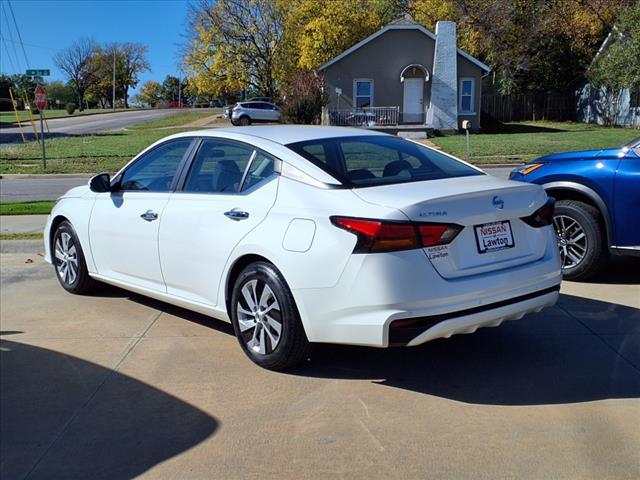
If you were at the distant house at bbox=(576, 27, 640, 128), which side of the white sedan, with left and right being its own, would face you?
right

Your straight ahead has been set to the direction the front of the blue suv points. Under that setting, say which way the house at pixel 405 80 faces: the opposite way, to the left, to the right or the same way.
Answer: to the left

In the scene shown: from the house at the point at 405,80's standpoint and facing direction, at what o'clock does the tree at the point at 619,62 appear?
The tree is roughly at 9 o'clock from the house.

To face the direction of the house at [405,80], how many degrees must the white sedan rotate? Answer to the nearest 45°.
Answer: approximately 45° to its right

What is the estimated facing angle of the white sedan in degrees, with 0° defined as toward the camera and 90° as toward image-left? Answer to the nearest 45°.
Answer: approximately 135°

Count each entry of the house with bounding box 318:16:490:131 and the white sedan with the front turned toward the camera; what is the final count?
1

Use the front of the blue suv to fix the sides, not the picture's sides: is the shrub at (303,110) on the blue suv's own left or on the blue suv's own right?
on the blue suv's own right

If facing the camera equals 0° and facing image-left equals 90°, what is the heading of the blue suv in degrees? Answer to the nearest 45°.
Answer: approximately 90°

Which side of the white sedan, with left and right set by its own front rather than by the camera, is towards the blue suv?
right

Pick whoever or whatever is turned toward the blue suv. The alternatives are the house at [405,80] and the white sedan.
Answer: the house

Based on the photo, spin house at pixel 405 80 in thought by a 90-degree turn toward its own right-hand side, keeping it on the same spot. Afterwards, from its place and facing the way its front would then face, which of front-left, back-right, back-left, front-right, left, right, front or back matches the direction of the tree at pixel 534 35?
back-right

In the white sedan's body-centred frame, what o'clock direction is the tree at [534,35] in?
The tree is roughly at 2 o'clock from the white sedan.
